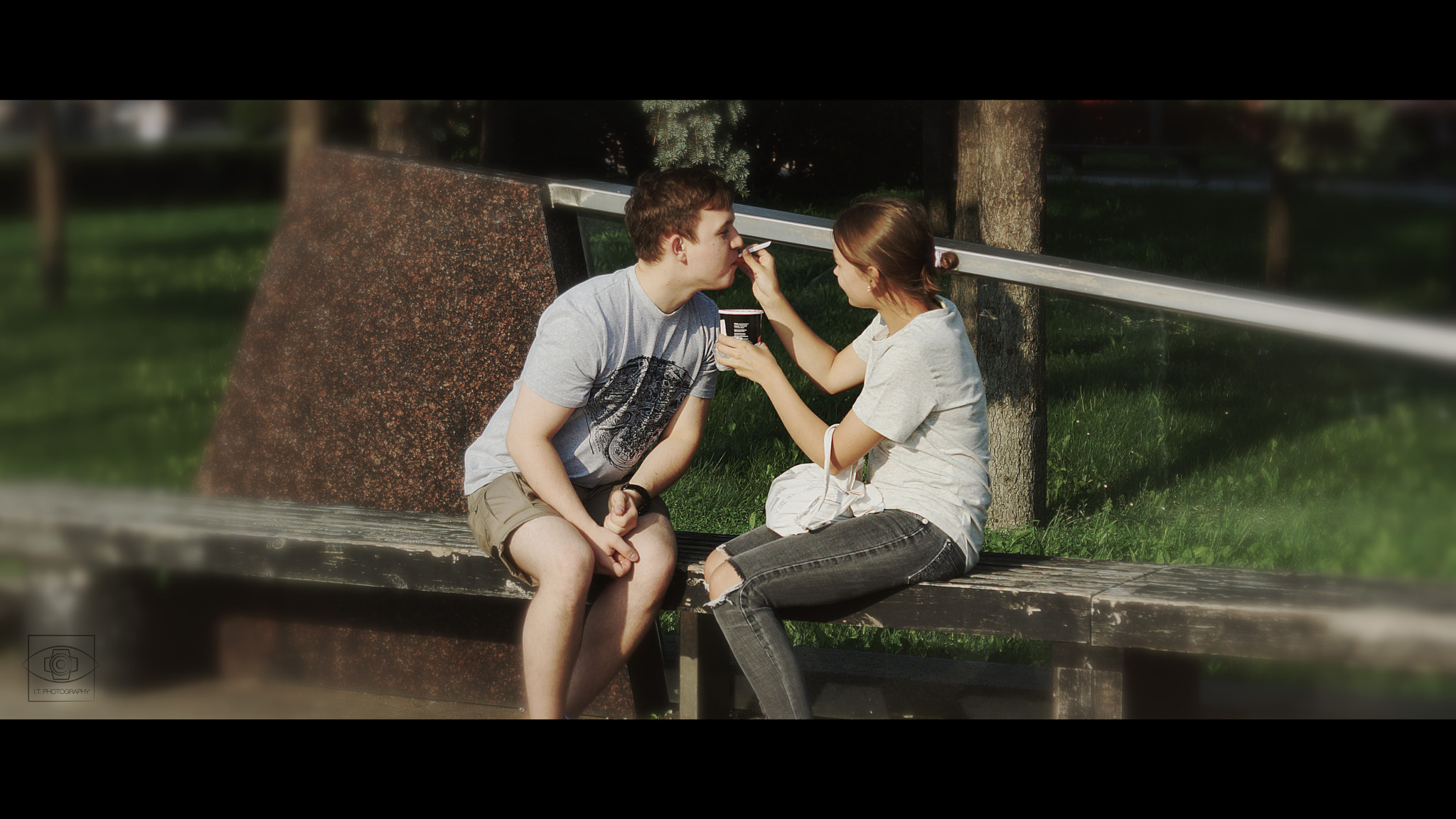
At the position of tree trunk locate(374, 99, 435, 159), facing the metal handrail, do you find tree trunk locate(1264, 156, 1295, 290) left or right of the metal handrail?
left

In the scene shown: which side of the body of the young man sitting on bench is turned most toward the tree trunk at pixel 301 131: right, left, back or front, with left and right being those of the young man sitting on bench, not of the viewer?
back

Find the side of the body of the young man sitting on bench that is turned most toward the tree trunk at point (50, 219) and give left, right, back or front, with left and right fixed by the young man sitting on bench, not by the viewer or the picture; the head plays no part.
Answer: back

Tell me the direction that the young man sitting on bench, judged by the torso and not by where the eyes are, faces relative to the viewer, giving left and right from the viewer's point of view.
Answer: facing the viewer and to the right of the viewer

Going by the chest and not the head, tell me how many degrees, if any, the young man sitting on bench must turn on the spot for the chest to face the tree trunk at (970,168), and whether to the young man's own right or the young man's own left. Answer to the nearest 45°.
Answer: approximately 90° to the young man's own left

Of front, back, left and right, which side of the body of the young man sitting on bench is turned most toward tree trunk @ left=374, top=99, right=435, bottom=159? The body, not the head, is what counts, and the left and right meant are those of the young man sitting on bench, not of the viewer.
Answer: back

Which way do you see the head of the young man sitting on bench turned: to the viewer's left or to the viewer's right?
to the viewer's right

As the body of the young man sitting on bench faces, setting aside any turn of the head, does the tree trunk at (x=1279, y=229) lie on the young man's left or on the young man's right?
on the young man's left

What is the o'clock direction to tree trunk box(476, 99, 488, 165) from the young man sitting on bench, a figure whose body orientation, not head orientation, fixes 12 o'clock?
The tree trunk is roughly at 7 o'clock from the young man sitting on bench.

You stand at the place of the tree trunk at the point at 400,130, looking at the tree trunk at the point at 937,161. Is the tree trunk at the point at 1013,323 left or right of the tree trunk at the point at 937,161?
right

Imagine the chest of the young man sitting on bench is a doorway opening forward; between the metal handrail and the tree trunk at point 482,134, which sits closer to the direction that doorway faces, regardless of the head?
the metal handrail
